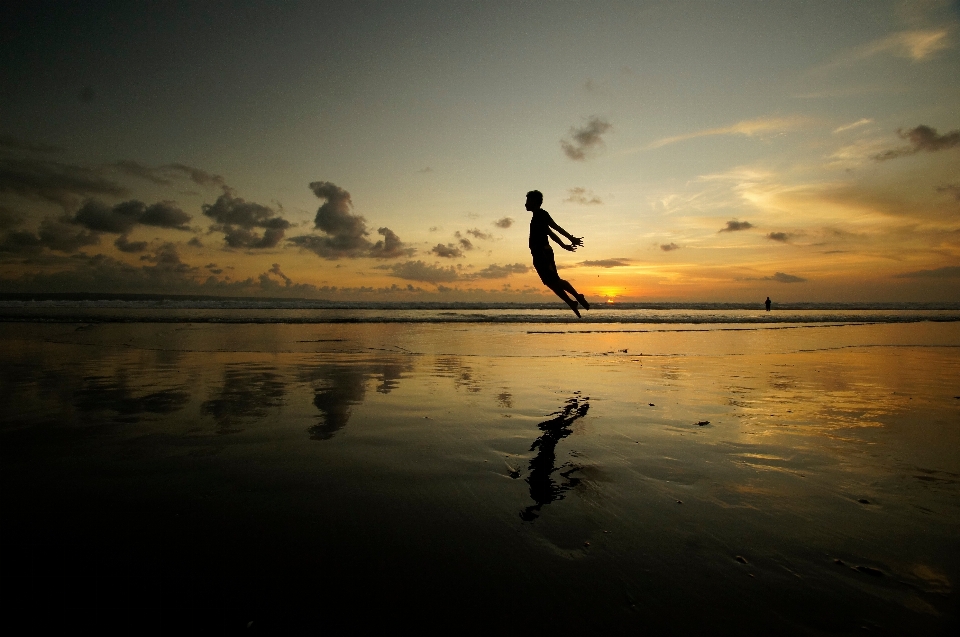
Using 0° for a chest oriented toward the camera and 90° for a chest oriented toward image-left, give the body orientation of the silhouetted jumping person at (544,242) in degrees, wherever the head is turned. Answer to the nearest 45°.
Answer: approximately 90°
